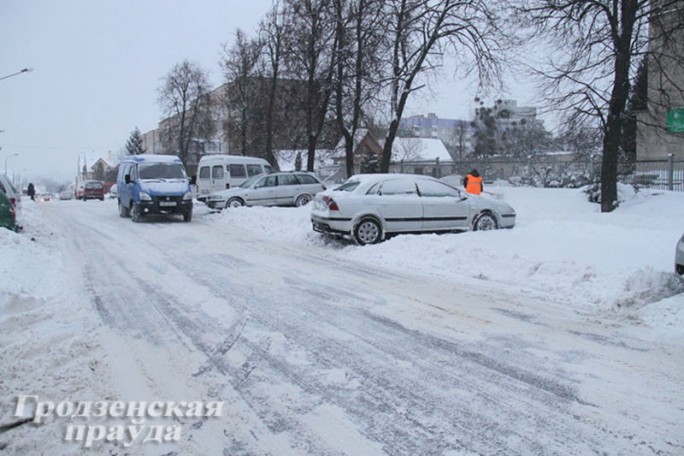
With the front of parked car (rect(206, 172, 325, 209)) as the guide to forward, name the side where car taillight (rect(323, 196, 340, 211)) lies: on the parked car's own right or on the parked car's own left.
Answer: on the parked car's own left

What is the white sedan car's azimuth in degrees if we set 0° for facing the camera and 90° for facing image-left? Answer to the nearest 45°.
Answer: approximately 225°

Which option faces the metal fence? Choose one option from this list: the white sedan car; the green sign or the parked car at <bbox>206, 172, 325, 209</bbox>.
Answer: the white sedan car

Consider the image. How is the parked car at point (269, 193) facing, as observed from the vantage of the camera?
facing to the left of the viewer

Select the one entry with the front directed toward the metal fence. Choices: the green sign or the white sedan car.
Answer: the white sedan car

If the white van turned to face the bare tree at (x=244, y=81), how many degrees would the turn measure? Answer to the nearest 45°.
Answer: approximately 45° to its left

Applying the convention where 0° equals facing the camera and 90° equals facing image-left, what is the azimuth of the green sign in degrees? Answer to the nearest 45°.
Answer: approximately 0°

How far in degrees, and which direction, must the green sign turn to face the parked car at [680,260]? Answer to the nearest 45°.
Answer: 0° — it already faces it

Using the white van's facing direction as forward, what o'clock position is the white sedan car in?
The white sedan car is roughly at 4 o'clock from the white van.

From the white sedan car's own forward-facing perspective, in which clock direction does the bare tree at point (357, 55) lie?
The bare tree is roughly at 10 o'clock from the white sedan car.

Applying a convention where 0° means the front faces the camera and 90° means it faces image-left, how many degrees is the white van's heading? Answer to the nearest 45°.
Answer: approximately 225°
